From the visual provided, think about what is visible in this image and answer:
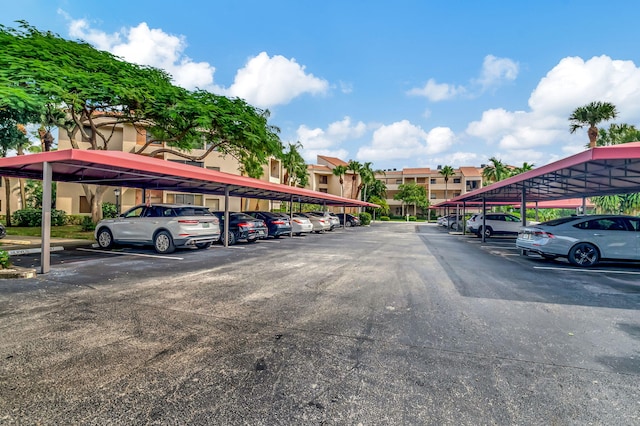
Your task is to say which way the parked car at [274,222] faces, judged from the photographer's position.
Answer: facing away from the viewer and to the left of the viewer

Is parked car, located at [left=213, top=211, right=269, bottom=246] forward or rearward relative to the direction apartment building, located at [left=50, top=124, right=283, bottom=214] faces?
forward

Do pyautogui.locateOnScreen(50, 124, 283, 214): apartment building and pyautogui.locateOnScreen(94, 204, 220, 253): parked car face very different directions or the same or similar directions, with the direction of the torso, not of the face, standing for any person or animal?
very different directions

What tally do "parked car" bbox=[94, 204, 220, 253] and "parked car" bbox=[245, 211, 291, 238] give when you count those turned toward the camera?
0

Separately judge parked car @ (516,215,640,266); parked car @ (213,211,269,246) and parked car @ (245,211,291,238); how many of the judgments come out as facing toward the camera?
0

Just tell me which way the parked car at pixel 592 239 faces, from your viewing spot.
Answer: facing away from the viewer and to the right of the viewer

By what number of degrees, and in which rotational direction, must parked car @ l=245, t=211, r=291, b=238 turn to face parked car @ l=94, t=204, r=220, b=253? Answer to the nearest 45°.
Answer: approximately 90° to its left

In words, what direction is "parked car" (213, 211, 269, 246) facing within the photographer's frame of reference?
facing away from the viewer and to the left of the viewer

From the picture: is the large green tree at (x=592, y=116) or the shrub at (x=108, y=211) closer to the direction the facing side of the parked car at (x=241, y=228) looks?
the shrub

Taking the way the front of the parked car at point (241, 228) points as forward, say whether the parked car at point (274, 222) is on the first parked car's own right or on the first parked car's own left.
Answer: on the first parked car's own right

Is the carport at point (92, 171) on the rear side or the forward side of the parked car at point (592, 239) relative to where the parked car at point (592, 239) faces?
on the rear side

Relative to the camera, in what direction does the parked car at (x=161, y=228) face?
facing away from the viewer and to the left of the viewer

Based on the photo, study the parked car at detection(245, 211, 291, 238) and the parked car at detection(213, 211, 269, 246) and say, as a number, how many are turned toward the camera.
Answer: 0
